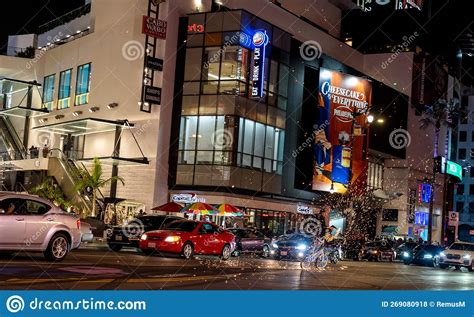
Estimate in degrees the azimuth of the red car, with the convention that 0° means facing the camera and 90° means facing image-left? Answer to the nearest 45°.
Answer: approximately 45°

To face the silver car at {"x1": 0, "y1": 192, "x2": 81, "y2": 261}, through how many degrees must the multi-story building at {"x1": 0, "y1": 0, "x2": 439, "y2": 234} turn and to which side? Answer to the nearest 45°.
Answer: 0° — it already faces it

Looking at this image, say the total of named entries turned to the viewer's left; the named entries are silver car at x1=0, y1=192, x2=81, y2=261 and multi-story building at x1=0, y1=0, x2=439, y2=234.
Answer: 1

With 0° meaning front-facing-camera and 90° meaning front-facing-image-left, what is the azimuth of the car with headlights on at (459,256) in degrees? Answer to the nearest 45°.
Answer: approximately 45°

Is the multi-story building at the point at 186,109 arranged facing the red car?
yes

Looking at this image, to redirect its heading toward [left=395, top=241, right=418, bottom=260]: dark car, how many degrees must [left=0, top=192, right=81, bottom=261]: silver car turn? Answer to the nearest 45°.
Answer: approximately 135° to its right

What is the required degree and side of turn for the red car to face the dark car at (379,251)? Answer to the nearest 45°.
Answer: approximately 180°

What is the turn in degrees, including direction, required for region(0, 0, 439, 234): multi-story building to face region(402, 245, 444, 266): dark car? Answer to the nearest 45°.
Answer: approximately 90° to its left

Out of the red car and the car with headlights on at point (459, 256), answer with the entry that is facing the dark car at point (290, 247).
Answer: the car with headlights on

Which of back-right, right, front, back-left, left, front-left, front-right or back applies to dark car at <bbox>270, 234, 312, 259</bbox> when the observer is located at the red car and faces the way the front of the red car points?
back

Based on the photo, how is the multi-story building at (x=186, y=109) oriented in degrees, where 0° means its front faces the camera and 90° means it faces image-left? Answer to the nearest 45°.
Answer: approximately 0°
